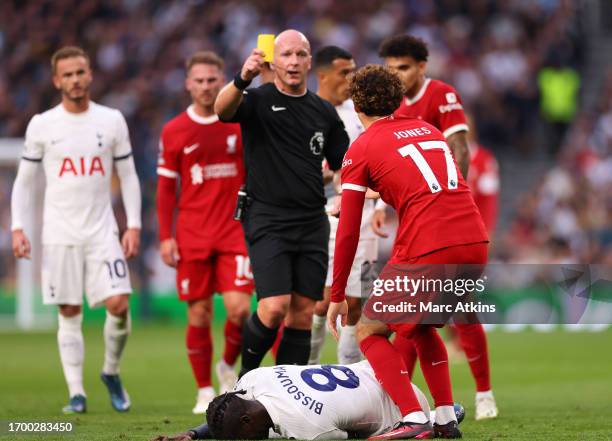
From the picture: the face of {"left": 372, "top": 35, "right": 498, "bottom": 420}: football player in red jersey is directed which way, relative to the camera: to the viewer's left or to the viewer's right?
to the viewer's left

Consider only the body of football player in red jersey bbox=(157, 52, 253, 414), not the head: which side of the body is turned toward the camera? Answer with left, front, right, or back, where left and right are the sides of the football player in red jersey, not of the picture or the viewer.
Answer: front

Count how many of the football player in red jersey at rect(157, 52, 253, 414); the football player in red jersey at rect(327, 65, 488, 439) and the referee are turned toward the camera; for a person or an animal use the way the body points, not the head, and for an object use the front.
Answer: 2

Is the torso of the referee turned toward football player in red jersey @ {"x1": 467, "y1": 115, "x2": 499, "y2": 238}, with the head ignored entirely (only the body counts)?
no

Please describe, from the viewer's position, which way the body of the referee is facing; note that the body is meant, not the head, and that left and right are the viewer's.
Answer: facing the viewer

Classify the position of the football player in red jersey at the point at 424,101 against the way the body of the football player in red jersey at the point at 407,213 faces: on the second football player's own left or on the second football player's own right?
on the second football player's own right

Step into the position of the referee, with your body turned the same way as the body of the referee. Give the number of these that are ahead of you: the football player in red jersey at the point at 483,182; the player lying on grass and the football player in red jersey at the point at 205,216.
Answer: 1

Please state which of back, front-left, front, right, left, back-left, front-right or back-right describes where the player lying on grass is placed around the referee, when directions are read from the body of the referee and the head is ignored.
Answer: front

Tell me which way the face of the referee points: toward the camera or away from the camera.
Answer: toward the camera

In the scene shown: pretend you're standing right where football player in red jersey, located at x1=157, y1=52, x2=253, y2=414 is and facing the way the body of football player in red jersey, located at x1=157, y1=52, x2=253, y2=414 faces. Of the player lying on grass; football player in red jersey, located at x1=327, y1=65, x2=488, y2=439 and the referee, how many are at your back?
0

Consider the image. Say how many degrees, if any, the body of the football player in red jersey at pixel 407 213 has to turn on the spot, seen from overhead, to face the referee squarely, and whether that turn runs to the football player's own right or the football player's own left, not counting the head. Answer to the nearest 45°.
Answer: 0° — they already face them

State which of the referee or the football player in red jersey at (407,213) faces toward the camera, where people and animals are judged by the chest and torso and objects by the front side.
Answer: the referee
